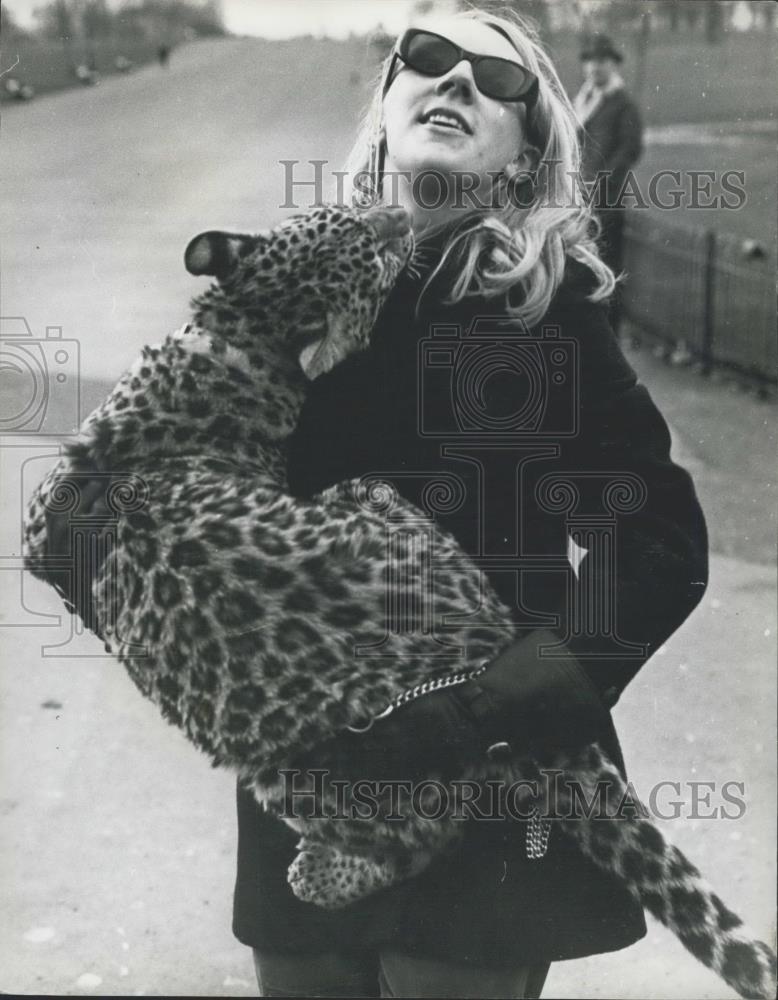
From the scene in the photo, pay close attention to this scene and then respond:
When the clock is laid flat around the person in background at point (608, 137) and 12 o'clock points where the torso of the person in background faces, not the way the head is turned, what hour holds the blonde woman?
The blonde woman is roughly at 11 o'clock from the person in background.

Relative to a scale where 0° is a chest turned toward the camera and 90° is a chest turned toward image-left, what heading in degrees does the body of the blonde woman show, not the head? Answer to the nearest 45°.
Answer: approximately 45°

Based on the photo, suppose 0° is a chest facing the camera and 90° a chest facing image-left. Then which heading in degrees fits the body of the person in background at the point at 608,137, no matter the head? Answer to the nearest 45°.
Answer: approximately 45°
